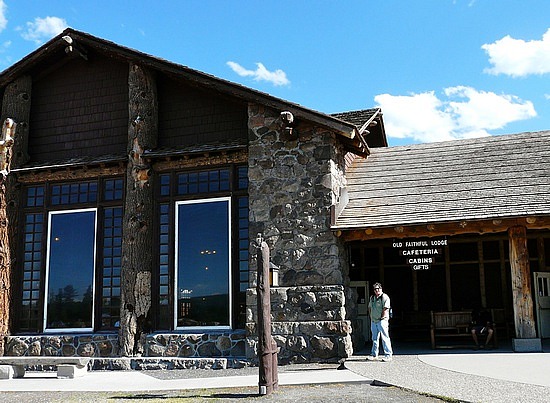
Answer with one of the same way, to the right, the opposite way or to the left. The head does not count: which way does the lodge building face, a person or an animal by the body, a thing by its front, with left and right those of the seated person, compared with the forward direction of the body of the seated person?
the same way

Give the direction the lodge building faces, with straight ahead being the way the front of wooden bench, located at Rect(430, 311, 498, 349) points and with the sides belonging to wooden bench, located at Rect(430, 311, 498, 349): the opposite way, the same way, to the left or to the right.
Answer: the same way

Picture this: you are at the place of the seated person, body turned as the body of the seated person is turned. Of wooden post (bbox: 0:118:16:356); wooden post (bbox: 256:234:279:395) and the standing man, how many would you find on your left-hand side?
0

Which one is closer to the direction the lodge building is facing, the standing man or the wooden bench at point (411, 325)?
the standing man

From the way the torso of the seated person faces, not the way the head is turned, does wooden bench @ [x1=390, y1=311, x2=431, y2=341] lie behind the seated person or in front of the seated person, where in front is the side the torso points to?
behind

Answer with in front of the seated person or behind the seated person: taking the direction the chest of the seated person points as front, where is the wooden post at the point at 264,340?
in front

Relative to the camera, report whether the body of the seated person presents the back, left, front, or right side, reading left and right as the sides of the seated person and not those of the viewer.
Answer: front

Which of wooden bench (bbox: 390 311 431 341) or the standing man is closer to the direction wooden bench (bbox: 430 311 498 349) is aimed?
the standing man

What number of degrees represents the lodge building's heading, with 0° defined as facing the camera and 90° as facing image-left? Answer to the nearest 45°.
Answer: approximately 0°

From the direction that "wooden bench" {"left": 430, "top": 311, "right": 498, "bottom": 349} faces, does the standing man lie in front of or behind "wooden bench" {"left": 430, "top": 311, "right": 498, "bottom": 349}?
in front

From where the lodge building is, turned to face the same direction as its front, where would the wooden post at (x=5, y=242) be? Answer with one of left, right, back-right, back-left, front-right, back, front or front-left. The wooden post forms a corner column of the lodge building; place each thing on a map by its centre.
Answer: right

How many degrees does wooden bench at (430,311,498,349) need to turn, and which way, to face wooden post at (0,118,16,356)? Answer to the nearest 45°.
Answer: approximately 90° to its right

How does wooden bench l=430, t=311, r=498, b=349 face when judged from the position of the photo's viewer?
facing the viewer
